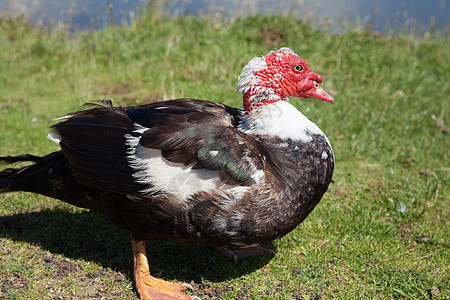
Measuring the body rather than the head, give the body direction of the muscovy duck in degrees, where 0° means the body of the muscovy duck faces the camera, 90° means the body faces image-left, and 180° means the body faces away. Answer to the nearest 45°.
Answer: approximately 270°
